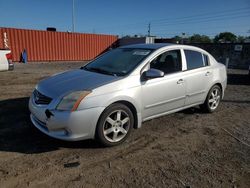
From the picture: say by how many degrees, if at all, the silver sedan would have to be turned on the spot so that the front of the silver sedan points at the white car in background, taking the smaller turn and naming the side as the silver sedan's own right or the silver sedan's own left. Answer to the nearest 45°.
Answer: approximately 90° to the silver sedan's own right

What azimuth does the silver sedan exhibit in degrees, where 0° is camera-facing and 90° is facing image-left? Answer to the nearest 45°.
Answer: approximately 45°
